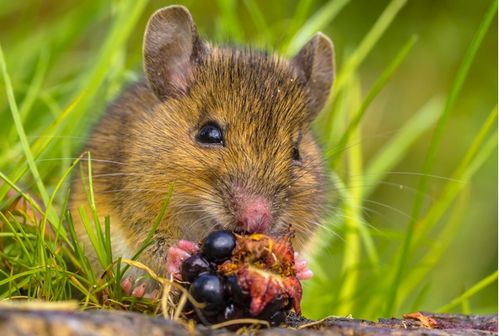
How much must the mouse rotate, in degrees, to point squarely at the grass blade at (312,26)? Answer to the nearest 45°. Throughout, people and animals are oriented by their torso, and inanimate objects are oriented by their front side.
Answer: approximately 135° to its left

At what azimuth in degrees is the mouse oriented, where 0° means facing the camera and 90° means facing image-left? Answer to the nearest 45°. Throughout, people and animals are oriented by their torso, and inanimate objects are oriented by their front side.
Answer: approximately 315°
